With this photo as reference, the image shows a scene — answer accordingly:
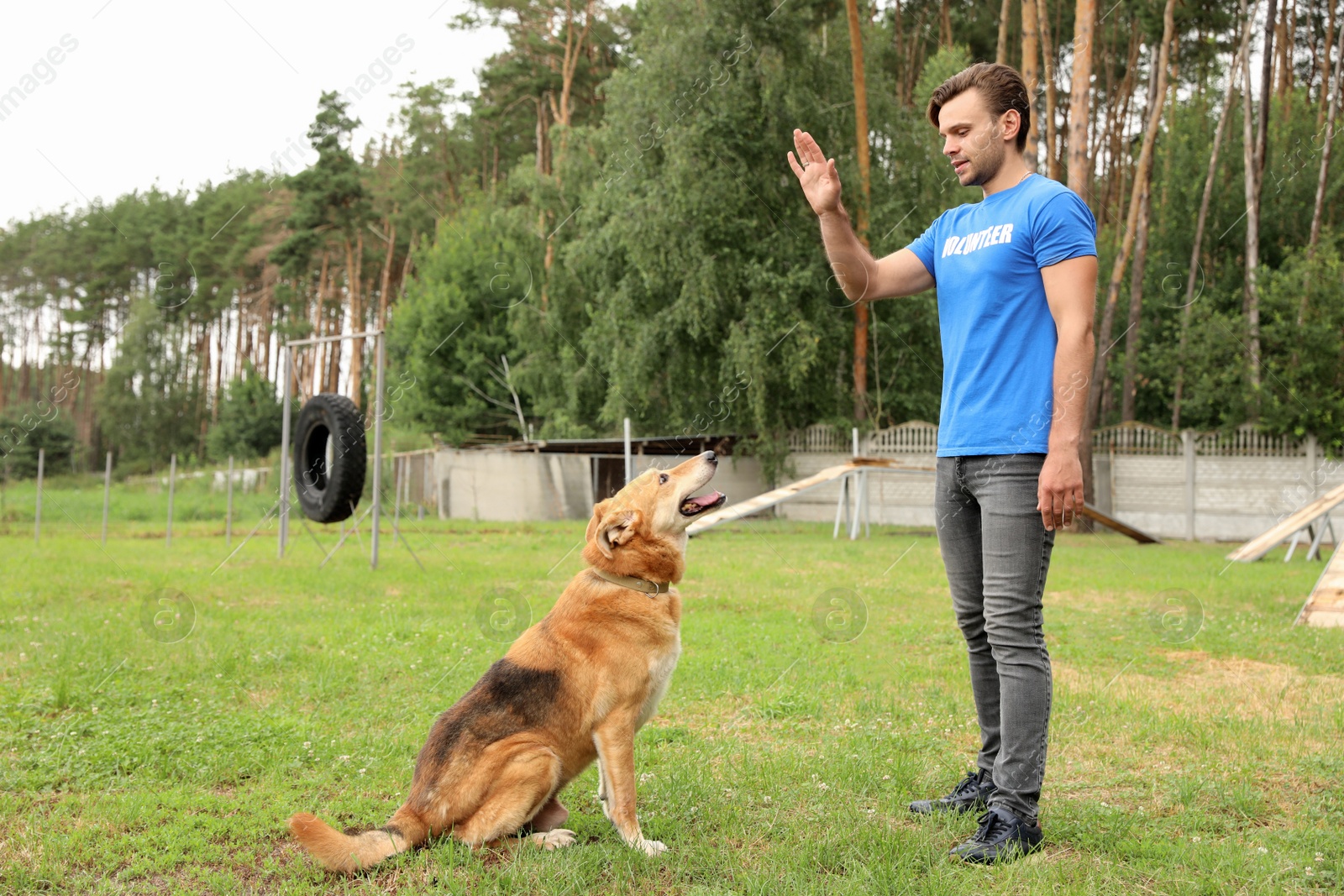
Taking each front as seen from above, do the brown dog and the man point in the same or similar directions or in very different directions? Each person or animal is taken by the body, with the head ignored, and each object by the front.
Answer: very different directions

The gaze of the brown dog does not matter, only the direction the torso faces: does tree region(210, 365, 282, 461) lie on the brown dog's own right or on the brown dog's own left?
on the brown dog's own left

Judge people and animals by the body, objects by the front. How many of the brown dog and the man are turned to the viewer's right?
1

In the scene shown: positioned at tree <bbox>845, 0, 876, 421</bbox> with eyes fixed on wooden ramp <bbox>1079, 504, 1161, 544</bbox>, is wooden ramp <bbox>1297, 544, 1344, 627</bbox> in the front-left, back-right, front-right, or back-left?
front-right

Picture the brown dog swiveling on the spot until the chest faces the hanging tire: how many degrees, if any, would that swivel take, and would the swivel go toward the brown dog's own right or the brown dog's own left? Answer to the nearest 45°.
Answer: approximately 90° to the brown dog's own left

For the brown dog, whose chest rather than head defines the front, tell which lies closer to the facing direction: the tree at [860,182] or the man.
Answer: the man

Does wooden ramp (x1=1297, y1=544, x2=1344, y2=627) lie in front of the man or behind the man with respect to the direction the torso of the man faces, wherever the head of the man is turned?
behind

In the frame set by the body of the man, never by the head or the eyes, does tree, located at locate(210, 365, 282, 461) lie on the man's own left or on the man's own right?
on the man's own right

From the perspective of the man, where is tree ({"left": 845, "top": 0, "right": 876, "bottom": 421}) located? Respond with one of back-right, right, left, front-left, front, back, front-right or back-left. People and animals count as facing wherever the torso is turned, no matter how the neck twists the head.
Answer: back-right

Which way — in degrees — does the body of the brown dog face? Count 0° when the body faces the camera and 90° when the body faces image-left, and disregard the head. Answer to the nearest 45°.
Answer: approximately 270°

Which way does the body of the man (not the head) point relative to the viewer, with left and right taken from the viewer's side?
facing the viewer and to the left of the viewer

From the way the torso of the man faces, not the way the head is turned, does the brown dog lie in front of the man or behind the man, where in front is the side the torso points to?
in front
